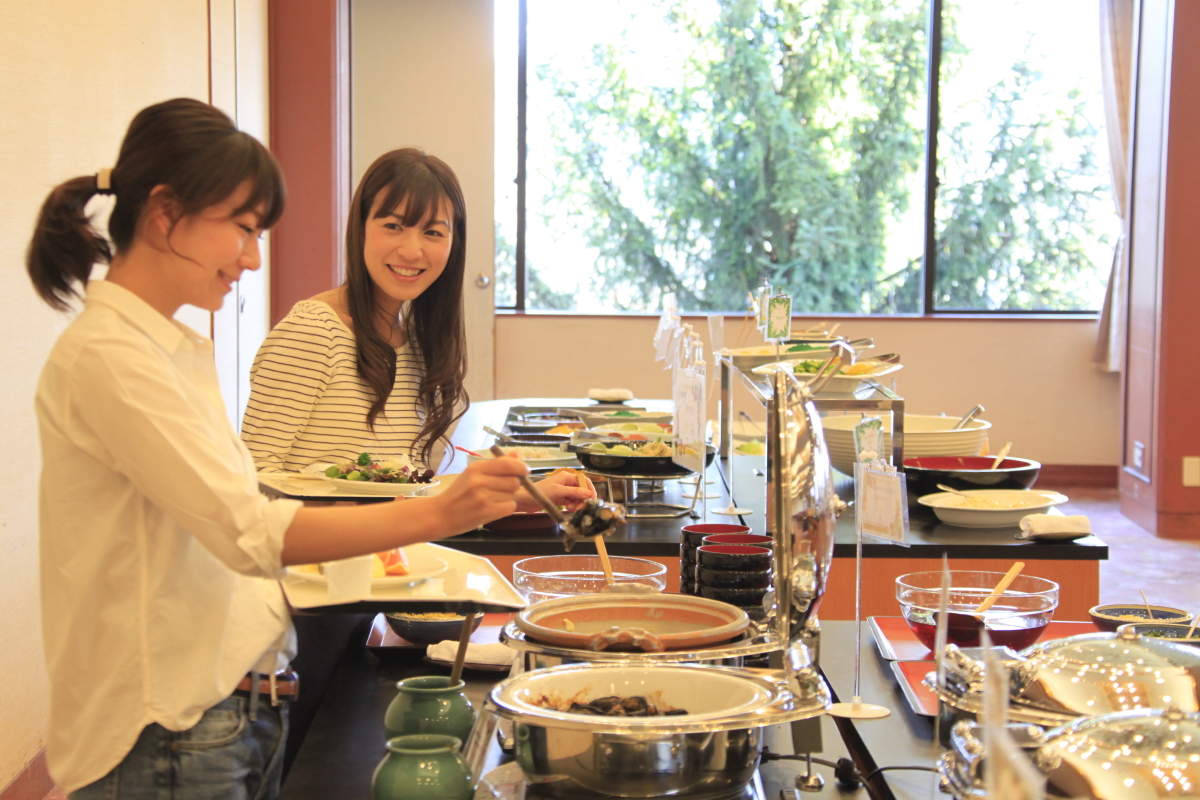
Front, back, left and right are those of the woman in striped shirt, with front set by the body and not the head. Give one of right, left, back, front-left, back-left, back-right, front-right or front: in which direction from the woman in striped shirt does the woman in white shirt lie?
front-right

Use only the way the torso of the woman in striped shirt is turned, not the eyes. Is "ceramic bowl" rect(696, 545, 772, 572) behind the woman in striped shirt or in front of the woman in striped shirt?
in front

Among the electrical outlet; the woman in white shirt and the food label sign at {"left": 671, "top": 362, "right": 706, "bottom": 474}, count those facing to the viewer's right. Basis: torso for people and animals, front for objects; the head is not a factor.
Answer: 1

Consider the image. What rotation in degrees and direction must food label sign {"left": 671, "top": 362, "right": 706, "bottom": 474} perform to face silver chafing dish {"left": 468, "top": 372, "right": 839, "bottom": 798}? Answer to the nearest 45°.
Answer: approximately 45° to its left

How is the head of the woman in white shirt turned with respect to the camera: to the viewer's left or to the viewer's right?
to the viewer's right

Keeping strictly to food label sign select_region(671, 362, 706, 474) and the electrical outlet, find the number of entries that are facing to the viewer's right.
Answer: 0

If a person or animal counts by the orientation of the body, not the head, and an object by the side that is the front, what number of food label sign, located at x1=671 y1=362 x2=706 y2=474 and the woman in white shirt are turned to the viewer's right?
1

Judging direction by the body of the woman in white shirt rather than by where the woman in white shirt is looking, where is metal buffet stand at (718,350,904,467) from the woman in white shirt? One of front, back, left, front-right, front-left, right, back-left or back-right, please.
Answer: front-left

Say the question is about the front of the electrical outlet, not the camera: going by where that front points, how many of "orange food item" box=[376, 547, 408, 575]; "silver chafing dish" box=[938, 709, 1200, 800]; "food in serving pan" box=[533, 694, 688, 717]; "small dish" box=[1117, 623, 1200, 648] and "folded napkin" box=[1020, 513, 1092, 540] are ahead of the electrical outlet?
5

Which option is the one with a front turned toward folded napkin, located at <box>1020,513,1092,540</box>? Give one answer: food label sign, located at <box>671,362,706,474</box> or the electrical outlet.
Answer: the electrical outlet

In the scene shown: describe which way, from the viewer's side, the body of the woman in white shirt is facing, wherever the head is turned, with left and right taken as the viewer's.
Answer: facing to the right of the viewer

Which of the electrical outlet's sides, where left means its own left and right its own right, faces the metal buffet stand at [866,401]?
front

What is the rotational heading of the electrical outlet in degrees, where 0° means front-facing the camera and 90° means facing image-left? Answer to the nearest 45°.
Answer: approximately 0°
